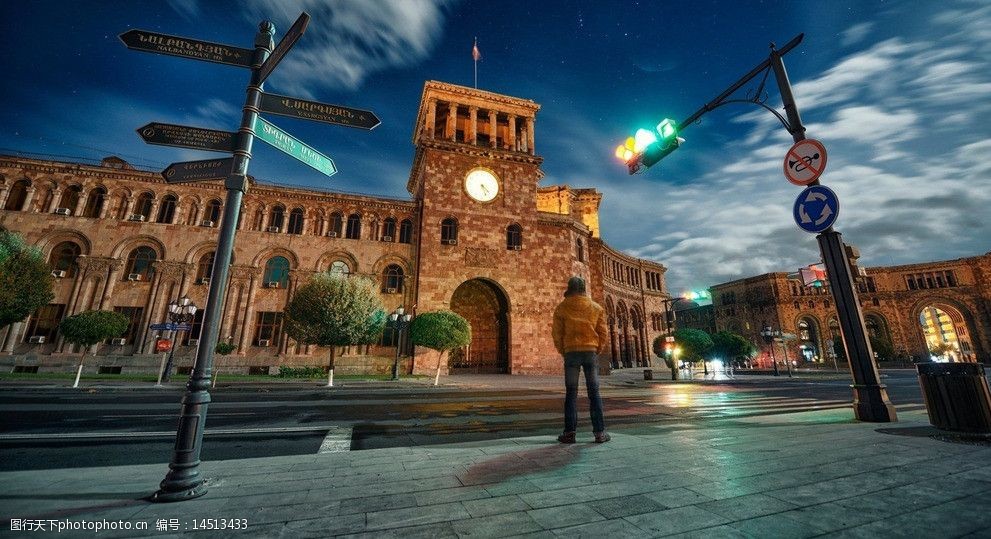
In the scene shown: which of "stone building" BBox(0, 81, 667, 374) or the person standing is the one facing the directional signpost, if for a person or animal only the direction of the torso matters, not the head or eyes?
the stone building

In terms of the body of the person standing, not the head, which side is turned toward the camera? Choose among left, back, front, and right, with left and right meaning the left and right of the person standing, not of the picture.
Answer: back

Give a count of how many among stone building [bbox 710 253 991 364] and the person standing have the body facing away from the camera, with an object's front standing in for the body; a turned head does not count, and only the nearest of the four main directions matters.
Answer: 1

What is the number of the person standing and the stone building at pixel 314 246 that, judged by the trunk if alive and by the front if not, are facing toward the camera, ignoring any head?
1

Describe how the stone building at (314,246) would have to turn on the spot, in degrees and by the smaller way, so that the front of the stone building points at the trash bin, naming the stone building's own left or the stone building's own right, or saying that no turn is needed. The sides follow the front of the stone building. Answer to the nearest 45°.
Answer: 0° — it already faces it

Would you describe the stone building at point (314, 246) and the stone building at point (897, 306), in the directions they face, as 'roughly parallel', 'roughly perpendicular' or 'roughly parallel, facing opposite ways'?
roughly perpendicular

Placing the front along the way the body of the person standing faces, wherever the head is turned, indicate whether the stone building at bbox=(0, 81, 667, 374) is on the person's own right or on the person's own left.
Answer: on the person's own left

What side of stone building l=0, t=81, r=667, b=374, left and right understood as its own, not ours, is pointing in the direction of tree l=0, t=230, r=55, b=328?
right

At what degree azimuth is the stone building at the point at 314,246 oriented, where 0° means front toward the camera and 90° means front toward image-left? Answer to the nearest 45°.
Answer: approximately 0°

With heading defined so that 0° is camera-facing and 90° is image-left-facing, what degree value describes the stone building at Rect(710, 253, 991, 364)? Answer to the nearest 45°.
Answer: approximately 45°
